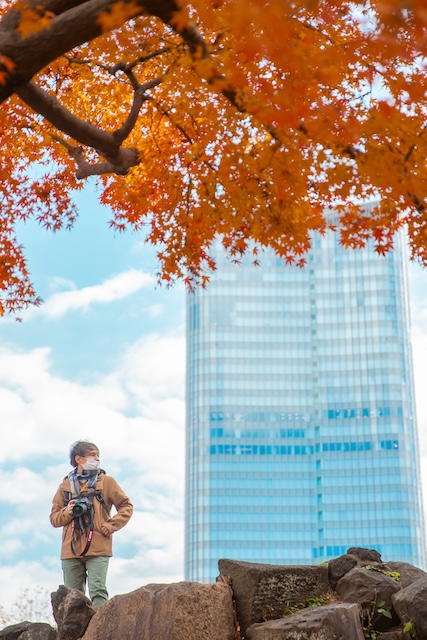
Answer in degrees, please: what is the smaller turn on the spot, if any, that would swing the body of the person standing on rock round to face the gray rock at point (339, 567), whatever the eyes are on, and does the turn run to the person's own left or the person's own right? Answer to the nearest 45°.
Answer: approximately 90° to the person's own left

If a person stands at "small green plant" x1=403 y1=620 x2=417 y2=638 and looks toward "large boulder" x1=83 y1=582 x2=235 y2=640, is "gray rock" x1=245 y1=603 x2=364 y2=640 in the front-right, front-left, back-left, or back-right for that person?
front-left

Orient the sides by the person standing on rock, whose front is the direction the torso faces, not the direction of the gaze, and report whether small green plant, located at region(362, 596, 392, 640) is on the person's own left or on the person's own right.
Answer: on the person's own left

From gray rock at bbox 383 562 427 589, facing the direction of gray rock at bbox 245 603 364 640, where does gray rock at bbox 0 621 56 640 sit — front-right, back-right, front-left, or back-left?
front-right

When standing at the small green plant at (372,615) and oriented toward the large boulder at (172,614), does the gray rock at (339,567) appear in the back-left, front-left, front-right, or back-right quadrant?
front-right

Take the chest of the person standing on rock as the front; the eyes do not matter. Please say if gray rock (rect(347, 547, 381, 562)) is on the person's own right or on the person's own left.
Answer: on the person's own left

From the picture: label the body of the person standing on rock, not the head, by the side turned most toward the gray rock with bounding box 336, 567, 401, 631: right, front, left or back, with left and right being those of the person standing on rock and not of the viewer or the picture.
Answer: left

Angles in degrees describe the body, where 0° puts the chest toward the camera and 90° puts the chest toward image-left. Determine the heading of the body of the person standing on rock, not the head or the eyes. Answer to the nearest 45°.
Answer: approximately 0°

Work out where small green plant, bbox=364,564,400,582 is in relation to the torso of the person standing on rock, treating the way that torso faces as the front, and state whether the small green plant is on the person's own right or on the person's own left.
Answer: on the person's own left

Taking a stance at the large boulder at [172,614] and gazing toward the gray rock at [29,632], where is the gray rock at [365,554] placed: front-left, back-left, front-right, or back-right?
back-right

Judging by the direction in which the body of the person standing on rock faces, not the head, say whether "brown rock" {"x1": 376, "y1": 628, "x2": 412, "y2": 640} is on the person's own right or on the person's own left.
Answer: on the person's own left

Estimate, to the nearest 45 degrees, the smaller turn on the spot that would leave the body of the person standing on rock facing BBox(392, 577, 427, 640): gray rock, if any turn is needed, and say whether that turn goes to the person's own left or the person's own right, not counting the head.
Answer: approximately 45° to the person's own left

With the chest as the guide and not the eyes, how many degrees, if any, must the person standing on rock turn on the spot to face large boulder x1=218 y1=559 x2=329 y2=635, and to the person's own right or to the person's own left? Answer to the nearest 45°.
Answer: approximately 45° to the person's own left

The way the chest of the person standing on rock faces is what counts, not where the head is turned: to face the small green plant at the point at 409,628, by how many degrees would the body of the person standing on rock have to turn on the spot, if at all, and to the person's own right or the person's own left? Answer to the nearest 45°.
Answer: approximately 45° to the person's own left
